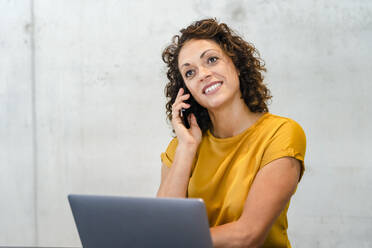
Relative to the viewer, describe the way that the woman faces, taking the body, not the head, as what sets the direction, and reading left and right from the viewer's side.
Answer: facing the viewer and to the left of the viewer

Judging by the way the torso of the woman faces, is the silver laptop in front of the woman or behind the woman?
in front
